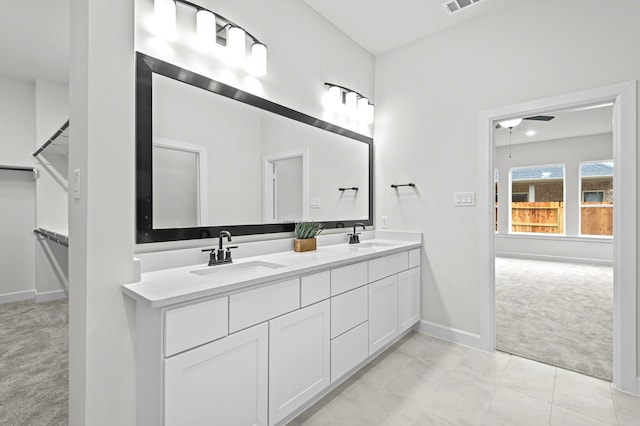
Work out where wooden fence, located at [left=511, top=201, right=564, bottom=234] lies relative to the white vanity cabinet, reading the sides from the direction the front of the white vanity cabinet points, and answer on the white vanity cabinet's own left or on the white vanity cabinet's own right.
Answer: on the white vanity cabinet's own left

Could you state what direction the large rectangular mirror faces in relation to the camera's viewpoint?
facing the viewer and to the right of the viewer

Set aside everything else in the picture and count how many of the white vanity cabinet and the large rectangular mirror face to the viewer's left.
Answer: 0

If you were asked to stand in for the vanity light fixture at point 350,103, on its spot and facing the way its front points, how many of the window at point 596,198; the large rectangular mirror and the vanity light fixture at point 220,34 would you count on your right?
2

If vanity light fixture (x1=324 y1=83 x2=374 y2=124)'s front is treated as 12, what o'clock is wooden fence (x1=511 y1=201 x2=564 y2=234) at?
The wooden fence is roughly at 9 o'clock from the vanity light fixture.

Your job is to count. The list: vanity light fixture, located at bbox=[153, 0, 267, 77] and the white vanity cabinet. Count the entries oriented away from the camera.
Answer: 0

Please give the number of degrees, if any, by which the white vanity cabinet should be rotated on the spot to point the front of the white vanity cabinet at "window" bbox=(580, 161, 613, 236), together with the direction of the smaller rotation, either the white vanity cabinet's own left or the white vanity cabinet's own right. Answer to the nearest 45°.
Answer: approximately 90° to the white vanity cabinet's own left
